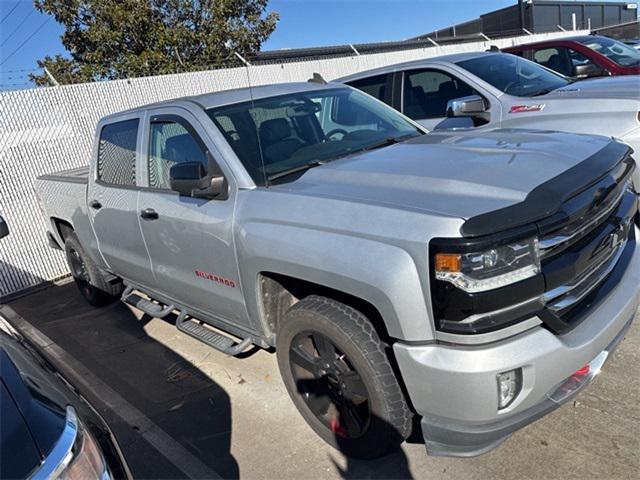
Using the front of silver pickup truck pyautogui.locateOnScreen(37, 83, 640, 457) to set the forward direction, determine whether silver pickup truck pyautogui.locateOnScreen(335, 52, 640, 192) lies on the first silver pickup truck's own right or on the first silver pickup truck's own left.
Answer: on the first silver pickup truck's own left

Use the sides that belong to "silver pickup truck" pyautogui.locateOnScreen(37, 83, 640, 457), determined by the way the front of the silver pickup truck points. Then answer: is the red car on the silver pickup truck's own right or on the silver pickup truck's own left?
on the silver pickup truck's own left

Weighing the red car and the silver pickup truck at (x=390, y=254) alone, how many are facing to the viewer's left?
0

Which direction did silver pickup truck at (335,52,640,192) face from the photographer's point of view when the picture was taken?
facing the viewer and to the right of the viewer

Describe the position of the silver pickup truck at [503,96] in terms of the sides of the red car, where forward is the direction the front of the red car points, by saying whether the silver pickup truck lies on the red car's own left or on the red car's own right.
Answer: on the red car's own right

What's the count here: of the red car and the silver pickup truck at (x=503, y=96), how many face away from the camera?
0

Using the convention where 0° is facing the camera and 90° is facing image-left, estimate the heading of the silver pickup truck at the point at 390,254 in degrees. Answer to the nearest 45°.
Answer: approximately 315°

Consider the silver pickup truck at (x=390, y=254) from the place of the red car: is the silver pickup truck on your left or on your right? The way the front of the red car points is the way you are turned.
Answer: on your right

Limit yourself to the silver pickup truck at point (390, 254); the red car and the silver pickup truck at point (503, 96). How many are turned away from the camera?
0
